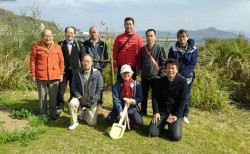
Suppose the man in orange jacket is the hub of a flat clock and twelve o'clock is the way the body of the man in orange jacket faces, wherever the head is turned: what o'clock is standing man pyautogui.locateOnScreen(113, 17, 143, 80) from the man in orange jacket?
The standing man is roughly at 9 o'clock from the man in orange jacket.

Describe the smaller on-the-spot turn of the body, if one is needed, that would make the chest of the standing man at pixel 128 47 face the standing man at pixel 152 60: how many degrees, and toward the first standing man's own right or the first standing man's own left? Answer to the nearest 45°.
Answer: approximately 90° to the first standing man's own left

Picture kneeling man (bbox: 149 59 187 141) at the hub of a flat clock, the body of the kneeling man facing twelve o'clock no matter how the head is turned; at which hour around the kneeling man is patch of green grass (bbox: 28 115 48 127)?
The patch of green grass is roughly at 3 o'clock from the kneeling man.

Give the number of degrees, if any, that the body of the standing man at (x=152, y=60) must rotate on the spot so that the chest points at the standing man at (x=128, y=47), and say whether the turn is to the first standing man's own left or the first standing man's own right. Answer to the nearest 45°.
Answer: approximately 90° to the first standing man's own right

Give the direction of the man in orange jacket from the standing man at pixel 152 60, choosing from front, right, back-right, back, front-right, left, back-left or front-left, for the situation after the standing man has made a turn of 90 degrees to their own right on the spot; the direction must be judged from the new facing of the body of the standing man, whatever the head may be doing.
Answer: front

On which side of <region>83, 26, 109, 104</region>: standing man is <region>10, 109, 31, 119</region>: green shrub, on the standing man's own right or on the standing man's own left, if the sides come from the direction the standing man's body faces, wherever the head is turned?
on the standing man's own right

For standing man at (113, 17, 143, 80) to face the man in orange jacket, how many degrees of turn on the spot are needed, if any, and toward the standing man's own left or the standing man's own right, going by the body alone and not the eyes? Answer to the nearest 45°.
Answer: approximately 90° to the standing man's own right

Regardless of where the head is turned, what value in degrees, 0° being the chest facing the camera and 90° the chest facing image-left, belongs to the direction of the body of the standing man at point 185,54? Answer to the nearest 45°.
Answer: approximately 0°
